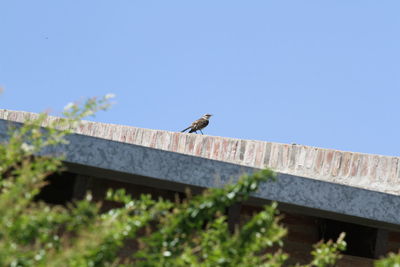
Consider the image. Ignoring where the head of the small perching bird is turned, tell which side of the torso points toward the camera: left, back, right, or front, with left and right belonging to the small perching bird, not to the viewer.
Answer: right
